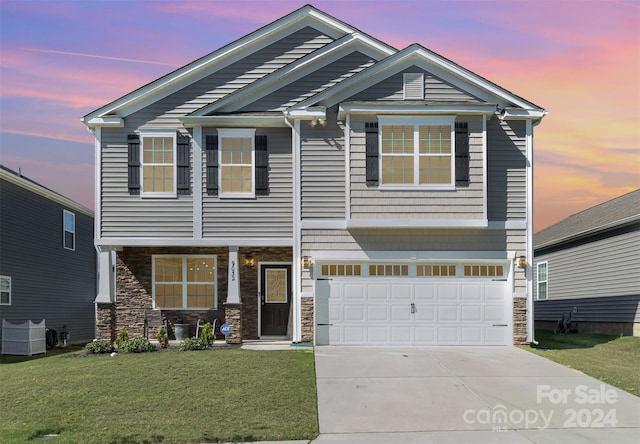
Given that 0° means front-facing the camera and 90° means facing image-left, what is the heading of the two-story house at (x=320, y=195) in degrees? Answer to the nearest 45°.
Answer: approximately 0°

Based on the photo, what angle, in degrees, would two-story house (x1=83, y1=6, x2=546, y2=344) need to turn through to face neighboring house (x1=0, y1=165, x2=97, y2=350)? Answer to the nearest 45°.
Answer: approximately 135° to its right

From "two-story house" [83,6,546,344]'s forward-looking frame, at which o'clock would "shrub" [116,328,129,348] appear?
The shrub is roughly at 3 o'clock from the two-story house.

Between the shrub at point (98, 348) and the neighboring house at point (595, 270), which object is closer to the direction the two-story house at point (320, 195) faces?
the shrub

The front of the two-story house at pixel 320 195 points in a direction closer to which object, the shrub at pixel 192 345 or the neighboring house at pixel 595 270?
the shrub

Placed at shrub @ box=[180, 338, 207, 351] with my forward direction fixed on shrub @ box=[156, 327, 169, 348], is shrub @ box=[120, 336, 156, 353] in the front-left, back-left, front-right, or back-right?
front-left

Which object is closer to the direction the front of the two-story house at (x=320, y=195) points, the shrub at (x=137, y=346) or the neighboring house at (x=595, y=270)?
the shrub

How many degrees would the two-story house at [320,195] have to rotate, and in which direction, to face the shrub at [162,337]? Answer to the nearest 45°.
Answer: approximately 90° to its right
